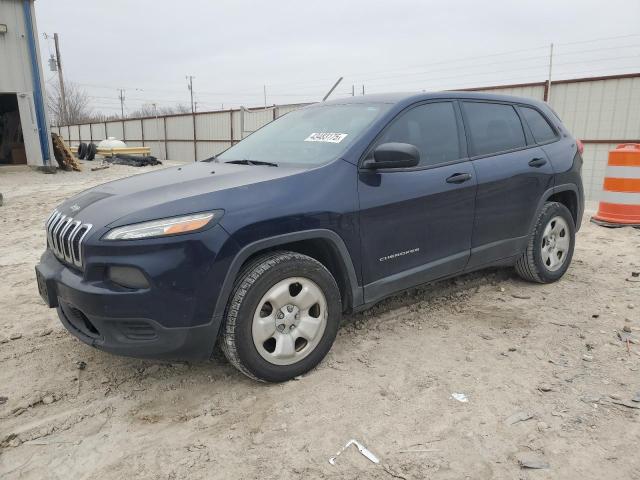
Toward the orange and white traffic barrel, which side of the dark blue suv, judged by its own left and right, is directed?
back

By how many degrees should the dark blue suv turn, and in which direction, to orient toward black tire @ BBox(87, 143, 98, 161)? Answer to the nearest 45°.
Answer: approximately 90° to its right

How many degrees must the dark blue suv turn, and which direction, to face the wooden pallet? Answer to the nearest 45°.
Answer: approximately 135° to its right

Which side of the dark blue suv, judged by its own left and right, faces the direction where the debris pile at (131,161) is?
right

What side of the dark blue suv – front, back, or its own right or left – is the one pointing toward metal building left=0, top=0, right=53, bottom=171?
right

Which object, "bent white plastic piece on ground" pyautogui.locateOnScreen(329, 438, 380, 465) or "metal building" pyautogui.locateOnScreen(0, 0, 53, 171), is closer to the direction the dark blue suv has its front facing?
the bent white plastic piece on ground

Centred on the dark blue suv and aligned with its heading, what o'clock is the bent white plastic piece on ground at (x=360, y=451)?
The bent white plastic piece on ground is roughly at 10 o'clock from the dark blue suv.

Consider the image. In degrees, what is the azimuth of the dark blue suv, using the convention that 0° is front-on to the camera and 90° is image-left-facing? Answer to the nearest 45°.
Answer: approximately 45°

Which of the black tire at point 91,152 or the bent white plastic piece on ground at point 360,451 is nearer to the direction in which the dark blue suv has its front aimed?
the bent white plastic piece on ground
